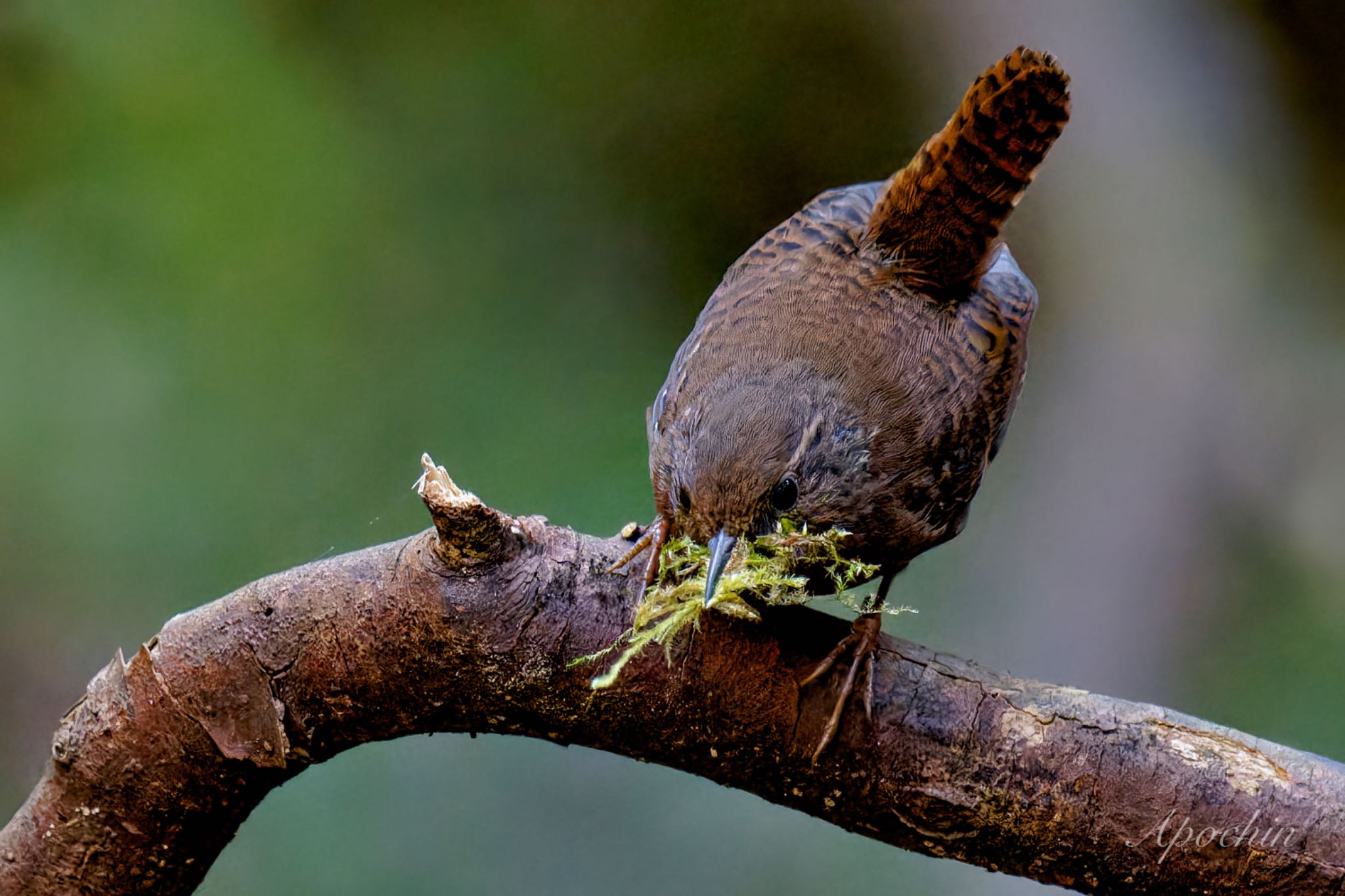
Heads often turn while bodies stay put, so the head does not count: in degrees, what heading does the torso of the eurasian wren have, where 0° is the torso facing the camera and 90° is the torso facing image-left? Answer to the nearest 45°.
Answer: approximately 45°
